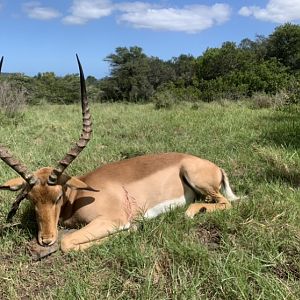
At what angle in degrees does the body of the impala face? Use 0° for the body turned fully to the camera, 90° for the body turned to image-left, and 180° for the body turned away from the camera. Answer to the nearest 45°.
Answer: approximately 45°

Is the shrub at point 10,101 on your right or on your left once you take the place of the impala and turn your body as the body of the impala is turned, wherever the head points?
on your right

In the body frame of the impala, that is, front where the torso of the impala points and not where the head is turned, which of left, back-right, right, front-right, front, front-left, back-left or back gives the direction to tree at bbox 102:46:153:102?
back-right

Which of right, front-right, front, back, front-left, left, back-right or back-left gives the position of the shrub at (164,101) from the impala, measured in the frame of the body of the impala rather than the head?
back-right

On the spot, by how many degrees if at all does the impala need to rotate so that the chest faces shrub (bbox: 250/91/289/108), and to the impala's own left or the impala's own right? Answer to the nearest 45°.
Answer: approximately 180°

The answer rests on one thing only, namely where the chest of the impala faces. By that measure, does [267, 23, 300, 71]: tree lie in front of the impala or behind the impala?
behind
